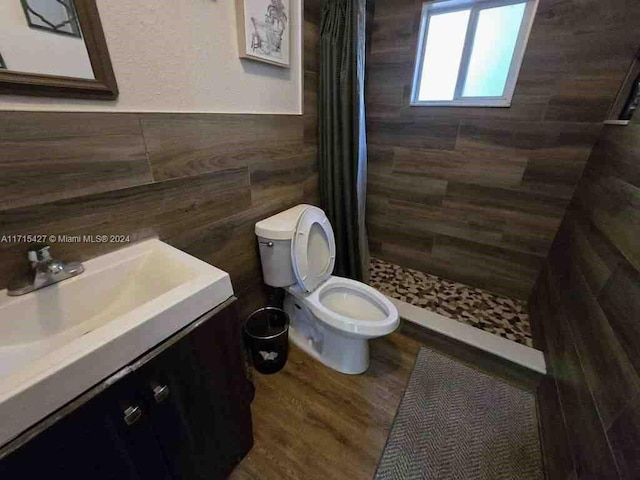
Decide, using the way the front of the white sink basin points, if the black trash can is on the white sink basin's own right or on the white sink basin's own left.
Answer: on the white sink basin's own left

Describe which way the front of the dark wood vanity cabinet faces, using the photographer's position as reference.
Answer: facing the viewer and to the right of the viewer

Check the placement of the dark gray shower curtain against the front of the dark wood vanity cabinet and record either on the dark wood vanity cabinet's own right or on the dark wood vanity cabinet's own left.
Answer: on the dark wood vanity cabinet's own left

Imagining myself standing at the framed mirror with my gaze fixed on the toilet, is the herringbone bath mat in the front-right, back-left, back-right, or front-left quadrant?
front-right

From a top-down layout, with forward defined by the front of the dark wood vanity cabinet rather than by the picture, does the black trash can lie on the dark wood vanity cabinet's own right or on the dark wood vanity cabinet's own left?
on the dark wood vanity cabinet's own left

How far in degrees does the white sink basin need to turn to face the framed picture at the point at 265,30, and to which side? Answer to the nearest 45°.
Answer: approximately 90° to its left

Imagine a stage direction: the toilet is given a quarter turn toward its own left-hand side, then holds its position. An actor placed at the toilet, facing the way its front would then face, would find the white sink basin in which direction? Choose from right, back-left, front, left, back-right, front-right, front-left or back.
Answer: back

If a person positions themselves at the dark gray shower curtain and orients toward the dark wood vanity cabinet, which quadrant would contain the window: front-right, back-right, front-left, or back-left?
back-left

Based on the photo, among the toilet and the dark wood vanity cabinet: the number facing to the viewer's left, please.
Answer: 0

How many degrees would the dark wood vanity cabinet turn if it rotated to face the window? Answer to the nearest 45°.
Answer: approximately 45° to its left

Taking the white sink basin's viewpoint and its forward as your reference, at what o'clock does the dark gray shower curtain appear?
The dark gray shower curtain is roughly at 10 o'clock from the white sink basin.
